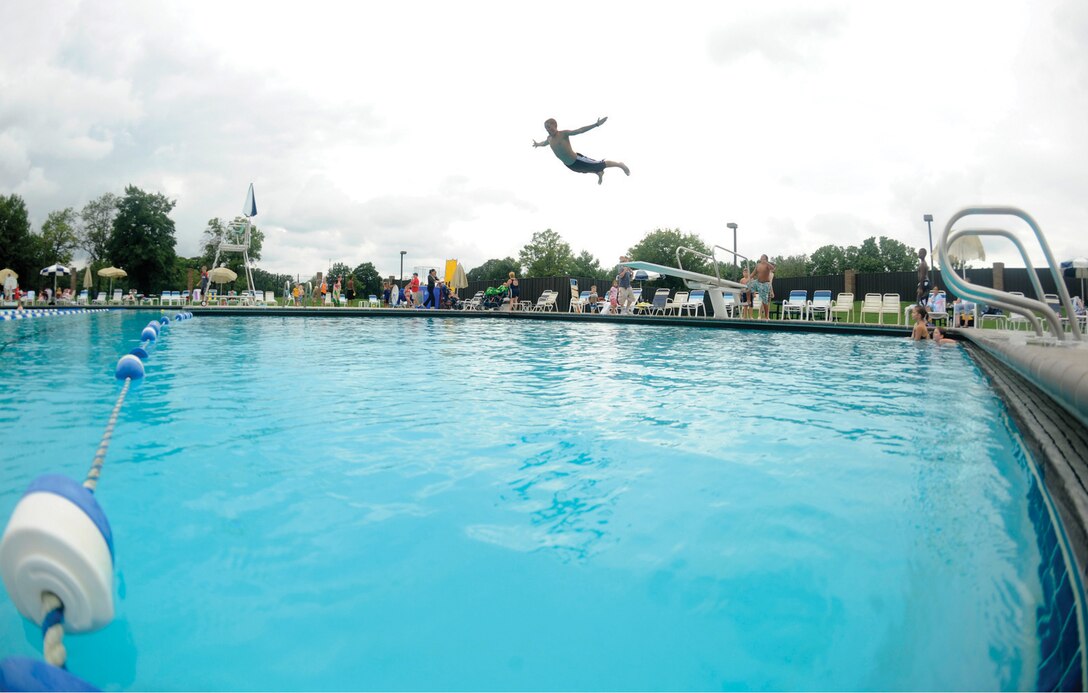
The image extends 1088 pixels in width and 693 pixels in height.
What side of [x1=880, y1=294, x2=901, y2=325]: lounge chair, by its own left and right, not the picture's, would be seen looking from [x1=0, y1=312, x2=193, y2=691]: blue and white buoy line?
front

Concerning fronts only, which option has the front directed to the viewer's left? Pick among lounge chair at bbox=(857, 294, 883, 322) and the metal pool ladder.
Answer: the metal pool ladder

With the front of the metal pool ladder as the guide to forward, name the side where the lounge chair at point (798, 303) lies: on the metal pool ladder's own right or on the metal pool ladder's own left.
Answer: on the metal pool ladder's own right

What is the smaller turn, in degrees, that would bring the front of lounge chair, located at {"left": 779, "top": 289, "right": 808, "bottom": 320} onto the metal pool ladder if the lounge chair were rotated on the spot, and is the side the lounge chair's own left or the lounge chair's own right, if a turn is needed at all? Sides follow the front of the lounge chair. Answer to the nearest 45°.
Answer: approximately 45° to the lounge chair's own left

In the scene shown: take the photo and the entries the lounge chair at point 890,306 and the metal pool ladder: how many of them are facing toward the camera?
1

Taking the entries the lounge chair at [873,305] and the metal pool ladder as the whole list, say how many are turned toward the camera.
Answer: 1

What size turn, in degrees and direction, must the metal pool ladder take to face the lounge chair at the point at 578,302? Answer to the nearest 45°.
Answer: approximately 45° to its right

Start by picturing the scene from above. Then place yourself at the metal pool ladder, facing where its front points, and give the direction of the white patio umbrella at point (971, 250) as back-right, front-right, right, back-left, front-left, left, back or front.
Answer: right

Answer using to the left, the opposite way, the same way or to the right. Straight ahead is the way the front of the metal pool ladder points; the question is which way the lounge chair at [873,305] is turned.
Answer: to the left

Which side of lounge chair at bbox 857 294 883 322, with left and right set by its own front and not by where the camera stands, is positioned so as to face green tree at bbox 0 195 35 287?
right

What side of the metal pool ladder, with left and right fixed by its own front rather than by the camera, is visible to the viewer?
left

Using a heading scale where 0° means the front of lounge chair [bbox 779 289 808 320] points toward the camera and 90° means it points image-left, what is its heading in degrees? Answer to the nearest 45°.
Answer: approximately 45°
